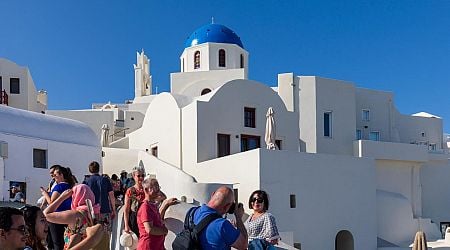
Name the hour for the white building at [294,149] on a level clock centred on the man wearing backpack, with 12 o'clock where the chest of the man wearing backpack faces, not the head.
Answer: The white building is roughly at 11 o'clock from the man wearing backpack.

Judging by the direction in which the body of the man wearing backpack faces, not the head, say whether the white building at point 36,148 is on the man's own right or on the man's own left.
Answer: on the man's own left

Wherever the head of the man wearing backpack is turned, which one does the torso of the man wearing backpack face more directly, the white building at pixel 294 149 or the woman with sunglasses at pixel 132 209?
the white building

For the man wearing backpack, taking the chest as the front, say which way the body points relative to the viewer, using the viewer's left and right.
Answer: facing away from the viewer and to the right of the viewer

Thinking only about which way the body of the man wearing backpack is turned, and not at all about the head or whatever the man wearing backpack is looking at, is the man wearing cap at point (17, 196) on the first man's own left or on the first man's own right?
on the first man's own left

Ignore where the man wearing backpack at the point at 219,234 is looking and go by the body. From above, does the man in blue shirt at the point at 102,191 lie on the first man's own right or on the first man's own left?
on the first man's own left
